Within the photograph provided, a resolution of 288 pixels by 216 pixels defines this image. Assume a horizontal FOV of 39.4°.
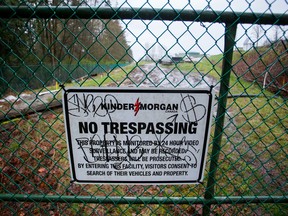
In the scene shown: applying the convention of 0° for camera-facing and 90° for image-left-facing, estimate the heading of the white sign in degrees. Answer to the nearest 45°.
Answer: approximately 0°
